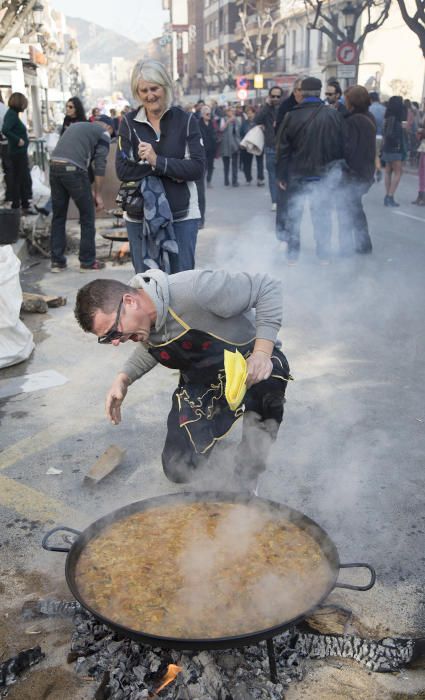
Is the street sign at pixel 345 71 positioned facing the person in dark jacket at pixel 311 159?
yes

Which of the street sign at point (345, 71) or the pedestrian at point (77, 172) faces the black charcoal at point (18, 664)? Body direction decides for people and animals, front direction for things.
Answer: the street sign

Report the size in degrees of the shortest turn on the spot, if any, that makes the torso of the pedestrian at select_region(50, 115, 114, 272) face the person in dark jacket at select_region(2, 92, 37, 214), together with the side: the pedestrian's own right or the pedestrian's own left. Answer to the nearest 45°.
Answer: approximately 45° to the pedestrian's own left

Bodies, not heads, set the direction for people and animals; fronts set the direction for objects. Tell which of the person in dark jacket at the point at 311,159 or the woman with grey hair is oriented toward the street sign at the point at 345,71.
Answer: the person in dark jacket

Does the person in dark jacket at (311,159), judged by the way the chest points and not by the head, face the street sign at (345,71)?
yes

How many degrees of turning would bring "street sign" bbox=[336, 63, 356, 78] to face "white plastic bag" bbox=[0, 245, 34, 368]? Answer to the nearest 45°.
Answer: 0° — it already faces it

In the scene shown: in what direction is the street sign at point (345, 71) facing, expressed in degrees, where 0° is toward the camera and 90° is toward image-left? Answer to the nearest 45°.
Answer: approximately 0°

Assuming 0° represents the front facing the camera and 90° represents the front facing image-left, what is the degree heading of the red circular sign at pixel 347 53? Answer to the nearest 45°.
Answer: approximately 0°

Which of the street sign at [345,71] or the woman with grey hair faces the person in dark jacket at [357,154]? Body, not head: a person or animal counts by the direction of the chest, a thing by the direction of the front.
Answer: the street sign
